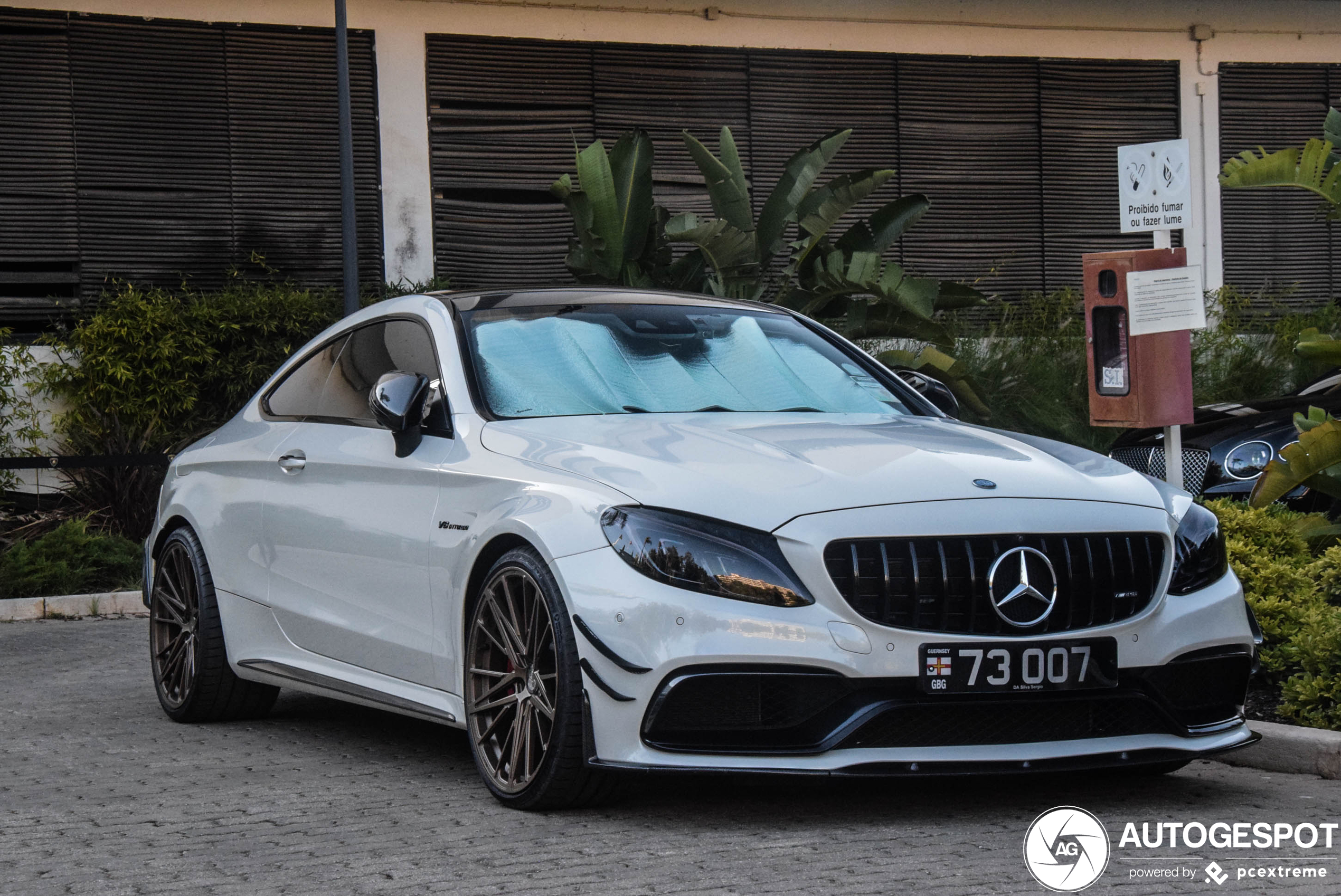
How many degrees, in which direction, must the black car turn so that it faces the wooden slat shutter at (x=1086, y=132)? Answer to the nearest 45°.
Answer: approximately 135° to its right

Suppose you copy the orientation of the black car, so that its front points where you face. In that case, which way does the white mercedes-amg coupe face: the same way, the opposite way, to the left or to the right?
to the left

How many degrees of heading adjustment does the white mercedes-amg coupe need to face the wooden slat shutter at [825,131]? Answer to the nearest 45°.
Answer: approximately 135° to its left

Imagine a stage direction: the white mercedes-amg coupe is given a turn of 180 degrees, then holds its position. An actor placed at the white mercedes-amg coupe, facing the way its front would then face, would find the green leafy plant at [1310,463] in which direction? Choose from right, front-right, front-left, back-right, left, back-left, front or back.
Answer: right

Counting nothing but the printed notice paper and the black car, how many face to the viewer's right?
0

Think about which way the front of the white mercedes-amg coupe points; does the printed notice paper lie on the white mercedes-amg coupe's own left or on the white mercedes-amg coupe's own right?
on the white mercedes-amg coupe's own left

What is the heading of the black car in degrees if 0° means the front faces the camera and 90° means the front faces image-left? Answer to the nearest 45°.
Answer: approximately 45°

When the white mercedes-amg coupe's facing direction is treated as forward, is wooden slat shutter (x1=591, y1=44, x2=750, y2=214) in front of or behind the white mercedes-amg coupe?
behind

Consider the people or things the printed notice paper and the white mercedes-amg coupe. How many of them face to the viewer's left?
0

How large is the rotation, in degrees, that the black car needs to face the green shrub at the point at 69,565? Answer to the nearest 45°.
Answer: approximately 45° to its right
